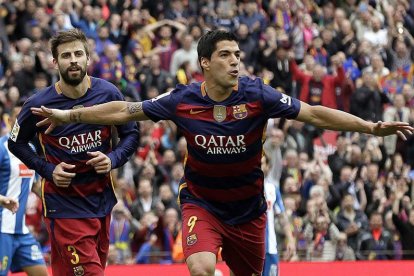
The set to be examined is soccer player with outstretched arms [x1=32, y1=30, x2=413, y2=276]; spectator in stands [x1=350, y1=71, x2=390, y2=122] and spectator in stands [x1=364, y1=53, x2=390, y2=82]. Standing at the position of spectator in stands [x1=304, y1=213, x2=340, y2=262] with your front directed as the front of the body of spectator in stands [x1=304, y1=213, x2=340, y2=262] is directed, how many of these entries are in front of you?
1

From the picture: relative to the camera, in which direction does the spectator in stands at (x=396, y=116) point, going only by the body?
toward the camera

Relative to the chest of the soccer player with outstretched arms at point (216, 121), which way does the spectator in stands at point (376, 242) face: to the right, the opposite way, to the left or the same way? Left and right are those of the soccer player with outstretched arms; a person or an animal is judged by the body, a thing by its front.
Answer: the same way

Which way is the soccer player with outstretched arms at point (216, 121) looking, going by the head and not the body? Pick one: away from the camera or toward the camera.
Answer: toward the camera

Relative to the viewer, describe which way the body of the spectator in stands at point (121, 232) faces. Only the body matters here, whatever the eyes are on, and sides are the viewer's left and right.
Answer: facing the viewer

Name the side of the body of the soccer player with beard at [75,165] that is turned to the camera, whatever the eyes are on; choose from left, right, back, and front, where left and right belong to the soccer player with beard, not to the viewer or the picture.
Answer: front

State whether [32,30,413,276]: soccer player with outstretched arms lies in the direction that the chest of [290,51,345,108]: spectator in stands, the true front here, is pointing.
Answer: yes

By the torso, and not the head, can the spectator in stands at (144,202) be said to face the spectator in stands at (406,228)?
no

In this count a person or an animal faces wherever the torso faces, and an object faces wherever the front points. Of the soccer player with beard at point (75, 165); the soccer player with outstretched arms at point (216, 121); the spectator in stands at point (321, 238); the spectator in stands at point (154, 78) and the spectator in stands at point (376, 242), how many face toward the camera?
5

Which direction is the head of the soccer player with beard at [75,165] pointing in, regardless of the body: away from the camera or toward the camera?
toward the camera

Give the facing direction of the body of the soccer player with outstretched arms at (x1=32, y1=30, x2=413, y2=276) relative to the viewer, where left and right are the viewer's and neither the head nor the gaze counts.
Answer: facing the viewer

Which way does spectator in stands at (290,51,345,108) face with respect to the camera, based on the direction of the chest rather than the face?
toward the camera

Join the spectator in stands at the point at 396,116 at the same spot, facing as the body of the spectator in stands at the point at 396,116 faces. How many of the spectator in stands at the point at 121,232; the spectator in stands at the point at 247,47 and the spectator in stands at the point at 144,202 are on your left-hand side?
0

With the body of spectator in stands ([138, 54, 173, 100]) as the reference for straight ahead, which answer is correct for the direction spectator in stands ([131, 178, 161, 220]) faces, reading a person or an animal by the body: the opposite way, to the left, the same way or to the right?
the same way

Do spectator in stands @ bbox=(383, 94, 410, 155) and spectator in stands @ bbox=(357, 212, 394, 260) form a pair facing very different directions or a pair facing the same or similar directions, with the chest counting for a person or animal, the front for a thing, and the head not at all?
same or similar directions
